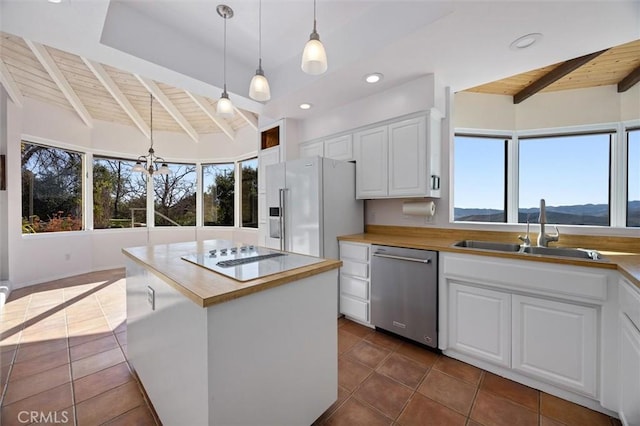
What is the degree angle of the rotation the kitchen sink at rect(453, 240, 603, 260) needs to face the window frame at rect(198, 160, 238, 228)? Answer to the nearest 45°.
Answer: approximately 90° to its right

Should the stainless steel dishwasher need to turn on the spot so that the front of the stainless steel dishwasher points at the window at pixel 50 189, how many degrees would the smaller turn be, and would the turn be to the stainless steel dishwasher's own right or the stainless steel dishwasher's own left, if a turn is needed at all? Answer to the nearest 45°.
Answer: approximately 45° to the stainless steel dishwasher's own right

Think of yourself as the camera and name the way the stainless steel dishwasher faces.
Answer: facing the viewer and to the left of the viewer

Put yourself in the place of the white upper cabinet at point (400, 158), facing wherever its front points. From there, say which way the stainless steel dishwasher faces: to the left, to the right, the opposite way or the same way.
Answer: the same way

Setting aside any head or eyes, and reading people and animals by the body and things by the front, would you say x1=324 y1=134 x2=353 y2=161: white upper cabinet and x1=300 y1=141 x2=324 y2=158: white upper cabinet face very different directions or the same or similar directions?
same or similar directions

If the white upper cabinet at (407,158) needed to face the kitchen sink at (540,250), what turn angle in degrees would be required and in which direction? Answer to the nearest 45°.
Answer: approximately 135° to its left

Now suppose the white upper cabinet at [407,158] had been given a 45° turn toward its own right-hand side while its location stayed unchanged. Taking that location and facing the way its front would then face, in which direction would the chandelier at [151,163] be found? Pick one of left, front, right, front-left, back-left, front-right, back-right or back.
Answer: front

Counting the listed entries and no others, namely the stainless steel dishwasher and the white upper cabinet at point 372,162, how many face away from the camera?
0

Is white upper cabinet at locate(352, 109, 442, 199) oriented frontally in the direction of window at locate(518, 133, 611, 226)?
no

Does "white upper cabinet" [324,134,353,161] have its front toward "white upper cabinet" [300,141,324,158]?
no

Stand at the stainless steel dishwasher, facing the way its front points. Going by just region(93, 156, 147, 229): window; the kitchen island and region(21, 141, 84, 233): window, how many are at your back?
0

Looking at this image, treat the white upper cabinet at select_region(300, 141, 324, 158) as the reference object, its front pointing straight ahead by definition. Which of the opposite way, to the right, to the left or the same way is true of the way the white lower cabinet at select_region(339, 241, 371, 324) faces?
the same way

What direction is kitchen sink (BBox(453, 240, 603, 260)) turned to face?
toward the camera
